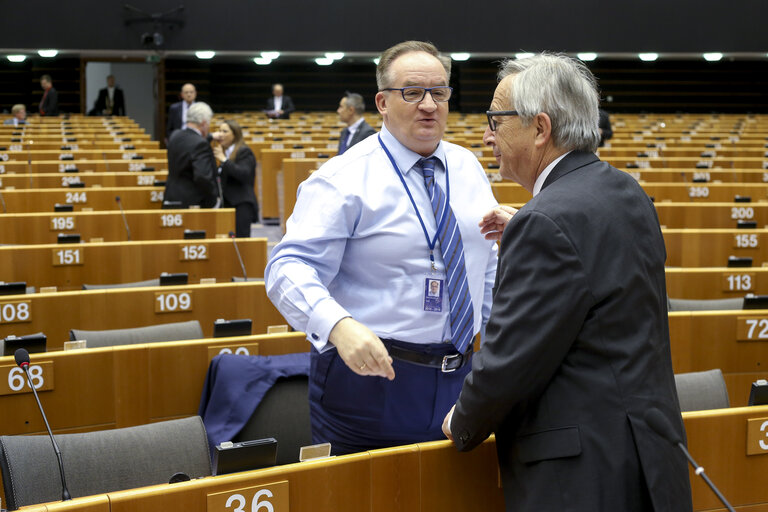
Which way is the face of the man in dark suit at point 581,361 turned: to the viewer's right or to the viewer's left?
to the viewer's left

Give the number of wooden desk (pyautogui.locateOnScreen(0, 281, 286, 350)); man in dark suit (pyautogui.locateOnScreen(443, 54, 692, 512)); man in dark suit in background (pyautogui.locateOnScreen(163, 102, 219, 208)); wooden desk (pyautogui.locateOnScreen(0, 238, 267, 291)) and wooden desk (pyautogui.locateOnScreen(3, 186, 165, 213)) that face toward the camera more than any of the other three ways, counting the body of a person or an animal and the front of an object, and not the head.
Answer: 3

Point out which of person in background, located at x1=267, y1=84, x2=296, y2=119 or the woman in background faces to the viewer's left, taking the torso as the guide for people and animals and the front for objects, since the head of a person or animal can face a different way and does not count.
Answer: the woman in background

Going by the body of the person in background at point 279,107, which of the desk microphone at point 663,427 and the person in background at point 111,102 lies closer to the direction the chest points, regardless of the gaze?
the desk microphone

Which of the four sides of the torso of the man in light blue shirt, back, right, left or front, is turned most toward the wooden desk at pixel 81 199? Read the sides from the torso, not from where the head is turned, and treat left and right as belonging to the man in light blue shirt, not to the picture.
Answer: back

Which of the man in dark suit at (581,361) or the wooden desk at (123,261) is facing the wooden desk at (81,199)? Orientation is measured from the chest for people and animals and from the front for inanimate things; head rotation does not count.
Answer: the man in dark suit

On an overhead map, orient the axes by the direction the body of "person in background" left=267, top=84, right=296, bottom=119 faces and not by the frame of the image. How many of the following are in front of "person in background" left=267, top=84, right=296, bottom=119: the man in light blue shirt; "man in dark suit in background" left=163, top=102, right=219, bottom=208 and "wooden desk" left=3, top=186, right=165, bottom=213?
3

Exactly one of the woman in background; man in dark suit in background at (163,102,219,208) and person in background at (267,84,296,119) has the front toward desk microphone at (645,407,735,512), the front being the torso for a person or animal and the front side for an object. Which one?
the person in background

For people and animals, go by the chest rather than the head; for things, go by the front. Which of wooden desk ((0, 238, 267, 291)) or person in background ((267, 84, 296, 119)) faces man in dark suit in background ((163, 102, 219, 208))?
the person in background
